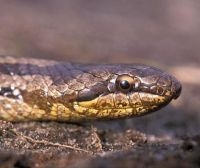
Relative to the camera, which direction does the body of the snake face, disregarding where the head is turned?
to the viewer's right
